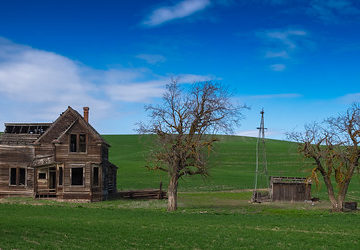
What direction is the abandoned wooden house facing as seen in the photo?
toward the camera

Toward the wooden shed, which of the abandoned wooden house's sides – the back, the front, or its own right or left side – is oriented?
left
